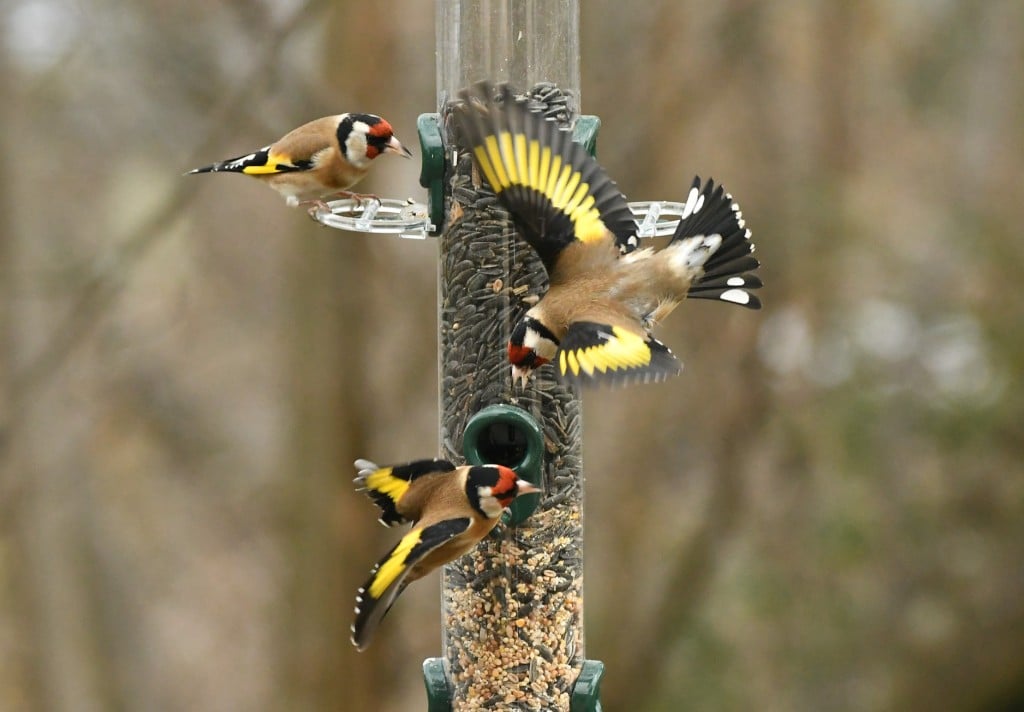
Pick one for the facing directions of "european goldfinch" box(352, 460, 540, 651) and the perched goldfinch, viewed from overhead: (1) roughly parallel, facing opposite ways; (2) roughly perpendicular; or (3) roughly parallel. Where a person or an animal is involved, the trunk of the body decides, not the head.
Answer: roughly parallel

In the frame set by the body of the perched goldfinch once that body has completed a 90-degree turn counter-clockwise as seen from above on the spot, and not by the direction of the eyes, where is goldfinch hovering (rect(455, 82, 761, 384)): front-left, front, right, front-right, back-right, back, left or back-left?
back-right

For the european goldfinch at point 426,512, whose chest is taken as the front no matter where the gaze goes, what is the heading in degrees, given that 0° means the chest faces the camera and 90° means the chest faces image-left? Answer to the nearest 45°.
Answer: approximately 270°

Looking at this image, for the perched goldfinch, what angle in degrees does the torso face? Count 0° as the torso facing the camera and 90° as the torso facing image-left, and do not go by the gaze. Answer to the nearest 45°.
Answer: approximately 270°

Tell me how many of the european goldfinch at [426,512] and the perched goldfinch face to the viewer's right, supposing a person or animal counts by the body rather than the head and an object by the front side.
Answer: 2
